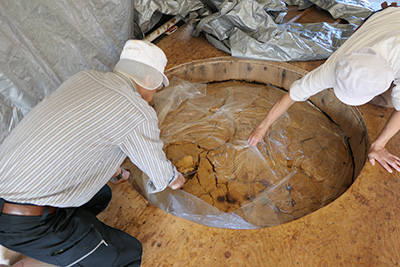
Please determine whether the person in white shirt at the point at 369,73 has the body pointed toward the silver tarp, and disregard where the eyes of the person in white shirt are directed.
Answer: no

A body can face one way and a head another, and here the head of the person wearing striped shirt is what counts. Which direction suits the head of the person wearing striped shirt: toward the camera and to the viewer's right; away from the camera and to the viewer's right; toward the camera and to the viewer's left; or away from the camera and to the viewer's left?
away from the camera and to the viewer's right

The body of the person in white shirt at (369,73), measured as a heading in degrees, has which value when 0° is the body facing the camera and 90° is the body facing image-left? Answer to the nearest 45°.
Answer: approximately 45°

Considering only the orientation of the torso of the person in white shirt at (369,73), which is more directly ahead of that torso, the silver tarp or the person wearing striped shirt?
the person wearing striped shirt

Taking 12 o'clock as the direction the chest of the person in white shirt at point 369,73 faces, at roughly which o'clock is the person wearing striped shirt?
The person wearing striped shirt is roughly at 1 o'clock from the person in white shirt.
